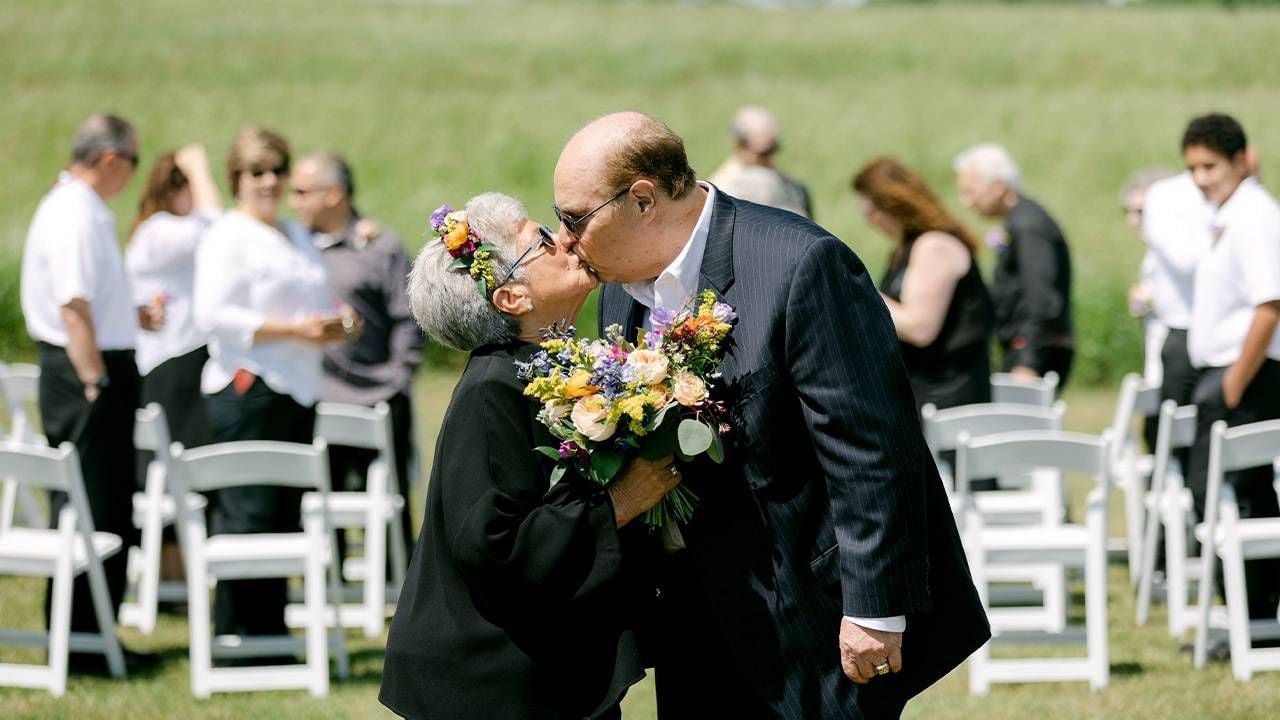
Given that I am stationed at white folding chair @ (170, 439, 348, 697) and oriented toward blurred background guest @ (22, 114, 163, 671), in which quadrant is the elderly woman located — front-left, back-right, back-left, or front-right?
back-left

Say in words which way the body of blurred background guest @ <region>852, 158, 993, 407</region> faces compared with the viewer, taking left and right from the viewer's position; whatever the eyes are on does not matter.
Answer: facing to the left of the viewer

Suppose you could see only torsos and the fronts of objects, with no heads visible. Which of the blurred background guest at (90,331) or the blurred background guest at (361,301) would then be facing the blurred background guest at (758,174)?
the blurred background guest at (90,331)

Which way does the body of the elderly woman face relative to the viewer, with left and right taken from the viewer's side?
facing to the right of the viewer

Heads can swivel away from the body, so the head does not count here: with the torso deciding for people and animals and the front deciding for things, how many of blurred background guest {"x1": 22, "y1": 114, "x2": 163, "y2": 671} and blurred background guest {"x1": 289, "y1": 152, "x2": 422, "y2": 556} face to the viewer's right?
1

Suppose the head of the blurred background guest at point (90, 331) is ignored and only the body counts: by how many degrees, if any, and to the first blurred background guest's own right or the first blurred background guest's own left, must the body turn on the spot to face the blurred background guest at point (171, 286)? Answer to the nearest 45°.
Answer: approximately 90° to the first blurred background guest's own left

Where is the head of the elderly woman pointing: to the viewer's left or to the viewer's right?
to the viewer's right

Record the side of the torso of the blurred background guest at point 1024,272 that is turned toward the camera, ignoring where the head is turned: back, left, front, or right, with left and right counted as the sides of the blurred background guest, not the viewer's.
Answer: left

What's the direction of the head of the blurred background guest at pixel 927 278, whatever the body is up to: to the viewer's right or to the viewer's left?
to the viewer's left

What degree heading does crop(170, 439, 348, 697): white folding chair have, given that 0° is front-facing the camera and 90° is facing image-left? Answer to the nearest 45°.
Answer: approximately 180°

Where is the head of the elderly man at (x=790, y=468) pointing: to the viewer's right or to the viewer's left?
to the viewer's left
